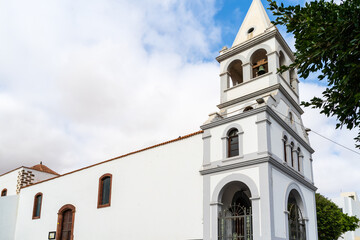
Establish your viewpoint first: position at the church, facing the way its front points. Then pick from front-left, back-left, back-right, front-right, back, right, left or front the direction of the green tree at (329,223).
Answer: left

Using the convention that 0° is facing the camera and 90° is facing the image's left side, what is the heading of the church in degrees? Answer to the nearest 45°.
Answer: approximately 315°

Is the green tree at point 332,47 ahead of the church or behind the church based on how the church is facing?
ahead
